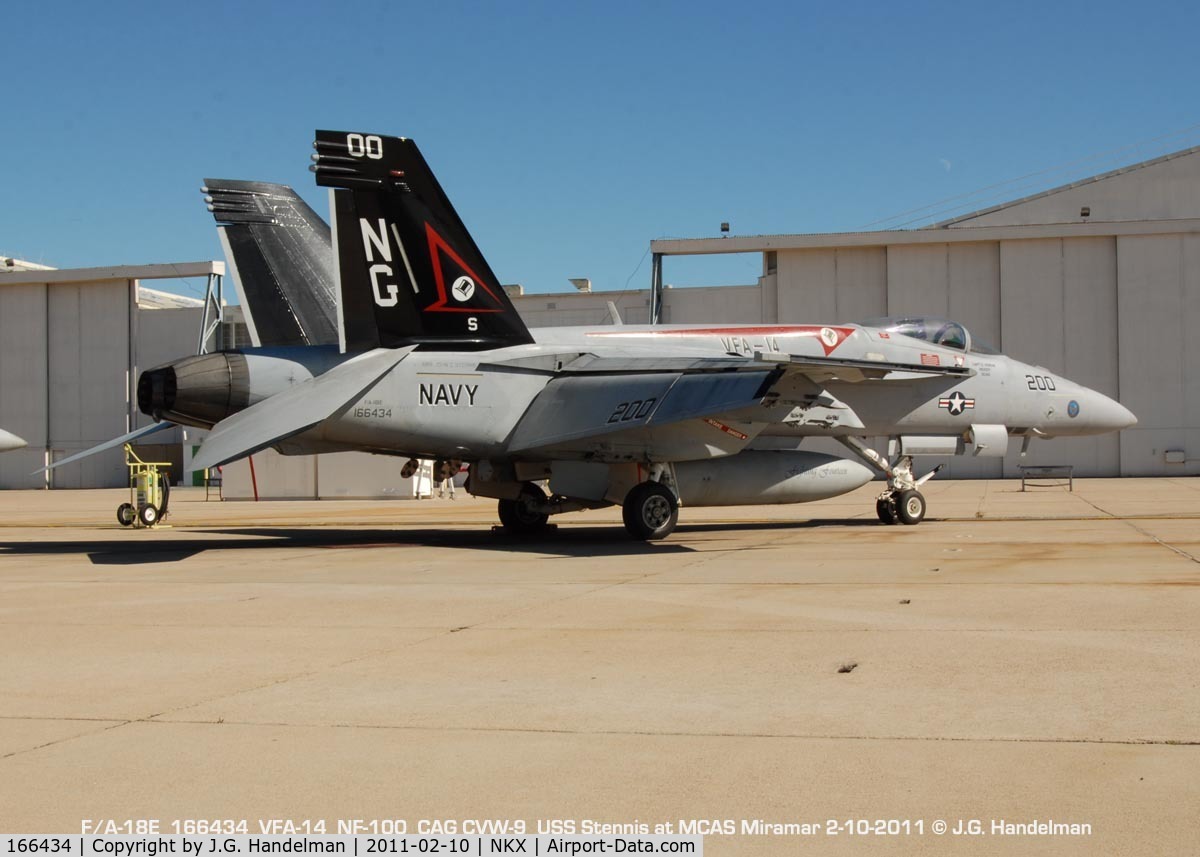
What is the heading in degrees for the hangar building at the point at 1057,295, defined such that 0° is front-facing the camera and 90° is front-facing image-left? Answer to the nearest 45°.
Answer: approximately 0°

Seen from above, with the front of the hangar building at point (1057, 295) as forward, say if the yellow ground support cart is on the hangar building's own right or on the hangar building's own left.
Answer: on the hangar building's own right

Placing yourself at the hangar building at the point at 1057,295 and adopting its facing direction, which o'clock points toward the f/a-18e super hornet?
The f/a-18e super hornet is roughly at 1 o'clock from the hangar building.
